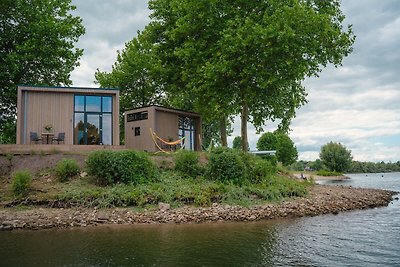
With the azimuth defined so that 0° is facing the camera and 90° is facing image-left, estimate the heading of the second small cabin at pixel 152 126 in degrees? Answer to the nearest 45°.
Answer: approximately 315°

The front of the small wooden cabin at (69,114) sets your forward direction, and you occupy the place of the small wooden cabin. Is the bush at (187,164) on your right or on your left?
on your left

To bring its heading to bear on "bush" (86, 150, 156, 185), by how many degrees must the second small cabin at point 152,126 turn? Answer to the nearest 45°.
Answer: approximately 45° to its right

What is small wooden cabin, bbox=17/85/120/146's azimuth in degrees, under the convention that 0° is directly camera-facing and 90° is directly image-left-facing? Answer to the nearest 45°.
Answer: approximately 0°

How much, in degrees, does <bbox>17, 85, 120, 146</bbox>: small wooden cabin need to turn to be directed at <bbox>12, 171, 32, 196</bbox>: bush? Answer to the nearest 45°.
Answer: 0° — it already faces it

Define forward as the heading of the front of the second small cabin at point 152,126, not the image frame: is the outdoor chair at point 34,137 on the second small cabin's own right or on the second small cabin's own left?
on the second small cabin's own right
